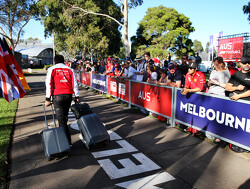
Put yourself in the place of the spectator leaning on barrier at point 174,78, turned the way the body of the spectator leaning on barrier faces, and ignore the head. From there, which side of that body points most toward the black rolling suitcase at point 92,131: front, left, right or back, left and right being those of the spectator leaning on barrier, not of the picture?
front

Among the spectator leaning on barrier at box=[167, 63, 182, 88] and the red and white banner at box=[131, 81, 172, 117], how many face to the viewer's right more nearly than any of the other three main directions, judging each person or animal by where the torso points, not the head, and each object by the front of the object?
0

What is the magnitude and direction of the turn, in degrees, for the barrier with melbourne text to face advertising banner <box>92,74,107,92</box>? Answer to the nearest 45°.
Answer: approximately 90° to its right

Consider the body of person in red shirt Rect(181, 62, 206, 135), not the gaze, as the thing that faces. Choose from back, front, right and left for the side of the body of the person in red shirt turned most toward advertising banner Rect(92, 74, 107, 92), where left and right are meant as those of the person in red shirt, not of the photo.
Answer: right

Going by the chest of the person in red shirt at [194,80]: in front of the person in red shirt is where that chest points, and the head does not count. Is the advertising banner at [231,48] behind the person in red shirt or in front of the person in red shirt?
behind

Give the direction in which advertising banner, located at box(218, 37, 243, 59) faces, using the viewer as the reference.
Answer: facing the viewer

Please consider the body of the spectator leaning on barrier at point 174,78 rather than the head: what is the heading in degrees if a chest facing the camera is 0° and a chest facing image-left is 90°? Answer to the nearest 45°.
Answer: approximately 45°

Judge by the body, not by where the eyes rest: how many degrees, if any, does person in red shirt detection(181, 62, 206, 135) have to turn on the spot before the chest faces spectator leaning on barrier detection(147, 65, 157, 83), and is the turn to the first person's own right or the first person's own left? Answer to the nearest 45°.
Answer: approximately 90° to the first person's own right

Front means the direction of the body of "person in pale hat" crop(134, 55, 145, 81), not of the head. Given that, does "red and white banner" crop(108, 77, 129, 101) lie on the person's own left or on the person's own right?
on the person's own right

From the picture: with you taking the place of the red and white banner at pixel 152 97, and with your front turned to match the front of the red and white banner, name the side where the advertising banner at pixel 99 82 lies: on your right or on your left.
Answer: on your right

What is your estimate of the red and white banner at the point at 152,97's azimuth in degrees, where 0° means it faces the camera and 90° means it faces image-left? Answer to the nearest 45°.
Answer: approximately 45°

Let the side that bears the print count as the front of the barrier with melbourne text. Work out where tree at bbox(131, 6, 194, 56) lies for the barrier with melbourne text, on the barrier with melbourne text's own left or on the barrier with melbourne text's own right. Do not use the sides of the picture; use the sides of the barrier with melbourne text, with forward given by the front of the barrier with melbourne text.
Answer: on the barrier with melbourne text's own right

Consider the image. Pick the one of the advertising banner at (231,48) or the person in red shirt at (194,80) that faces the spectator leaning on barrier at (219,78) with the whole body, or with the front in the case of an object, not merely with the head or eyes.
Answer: the advertising banner

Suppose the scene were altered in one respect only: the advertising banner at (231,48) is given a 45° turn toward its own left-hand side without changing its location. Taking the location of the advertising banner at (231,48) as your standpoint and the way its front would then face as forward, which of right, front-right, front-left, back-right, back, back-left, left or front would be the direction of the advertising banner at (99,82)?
right

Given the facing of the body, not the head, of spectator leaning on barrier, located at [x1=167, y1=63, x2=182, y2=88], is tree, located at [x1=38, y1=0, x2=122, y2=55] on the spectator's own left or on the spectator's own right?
on the spectator's own right
